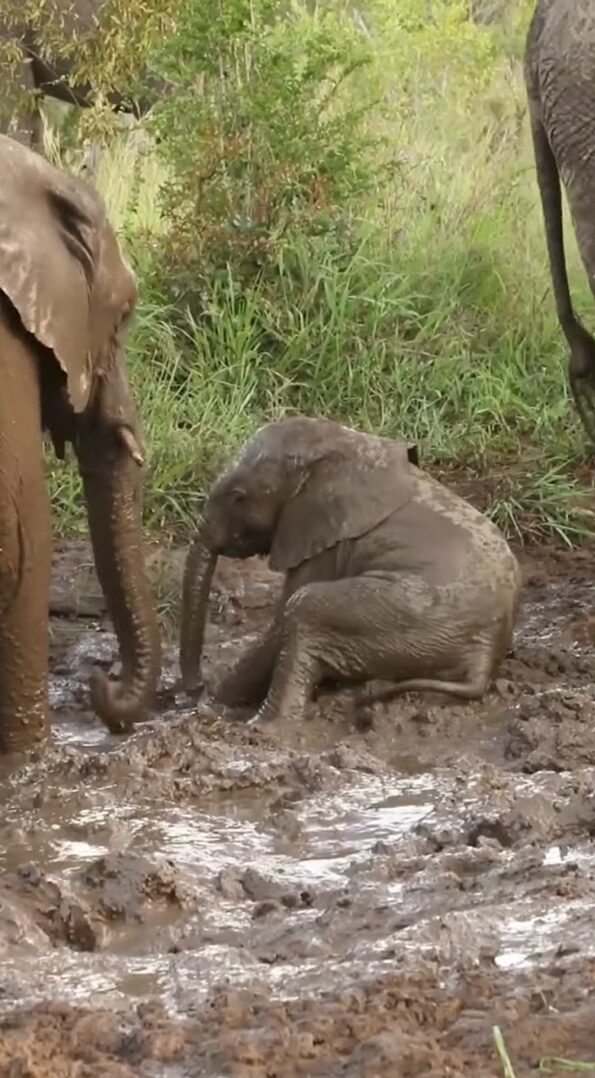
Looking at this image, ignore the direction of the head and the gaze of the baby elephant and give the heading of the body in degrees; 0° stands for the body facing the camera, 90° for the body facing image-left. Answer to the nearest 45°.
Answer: approximately 90°

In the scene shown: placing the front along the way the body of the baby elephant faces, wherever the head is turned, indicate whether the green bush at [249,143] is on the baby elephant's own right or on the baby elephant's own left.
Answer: on the baby elephant's own right
